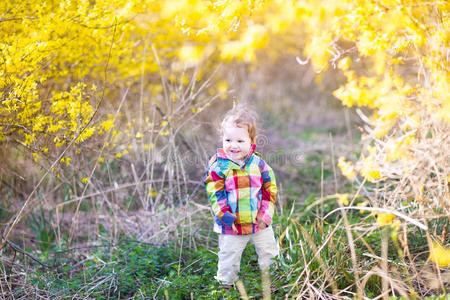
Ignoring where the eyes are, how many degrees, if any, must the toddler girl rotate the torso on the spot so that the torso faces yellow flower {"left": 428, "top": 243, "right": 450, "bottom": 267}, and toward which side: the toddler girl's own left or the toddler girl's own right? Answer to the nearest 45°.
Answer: approximately 90° to the toddler girl's own left

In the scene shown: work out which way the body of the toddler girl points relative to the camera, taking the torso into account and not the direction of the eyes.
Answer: toward the camera
